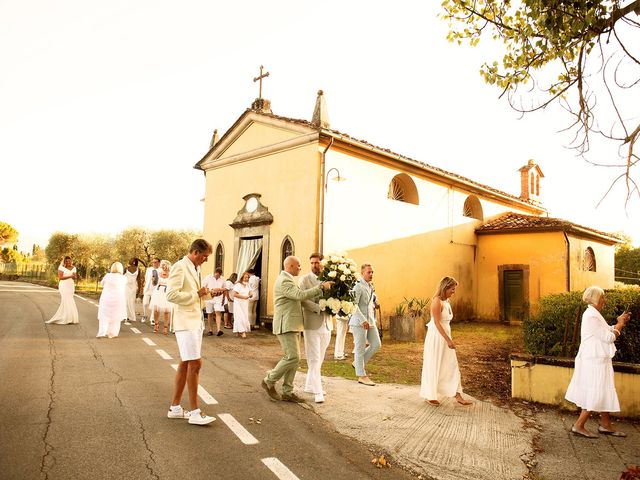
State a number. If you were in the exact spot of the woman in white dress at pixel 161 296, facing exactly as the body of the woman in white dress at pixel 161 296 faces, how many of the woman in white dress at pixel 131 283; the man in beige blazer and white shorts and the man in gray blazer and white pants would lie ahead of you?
2

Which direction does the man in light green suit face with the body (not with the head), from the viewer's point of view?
to the viewer's right

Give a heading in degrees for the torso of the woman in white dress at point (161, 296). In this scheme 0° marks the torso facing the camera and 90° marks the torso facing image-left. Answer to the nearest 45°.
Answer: approximately 0°

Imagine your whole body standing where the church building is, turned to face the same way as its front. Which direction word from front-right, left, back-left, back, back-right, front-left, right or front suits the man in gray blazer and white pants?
front-left

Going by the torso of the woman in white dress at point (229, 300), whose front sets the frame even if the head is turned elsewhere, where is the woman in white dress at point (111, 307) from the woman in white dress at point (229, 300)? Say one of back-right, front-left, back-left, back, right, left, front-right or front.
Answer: back-right

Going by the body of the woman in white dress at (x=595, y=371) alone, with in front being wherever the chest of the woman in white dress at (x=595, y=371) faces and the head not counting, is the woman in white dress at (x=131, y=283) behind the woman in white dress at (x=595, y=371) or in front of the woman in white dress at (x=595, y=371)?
behind

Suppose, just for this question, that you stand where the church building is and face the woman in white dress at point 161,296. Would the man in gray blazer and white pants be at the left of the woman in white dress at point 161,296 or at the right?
left
